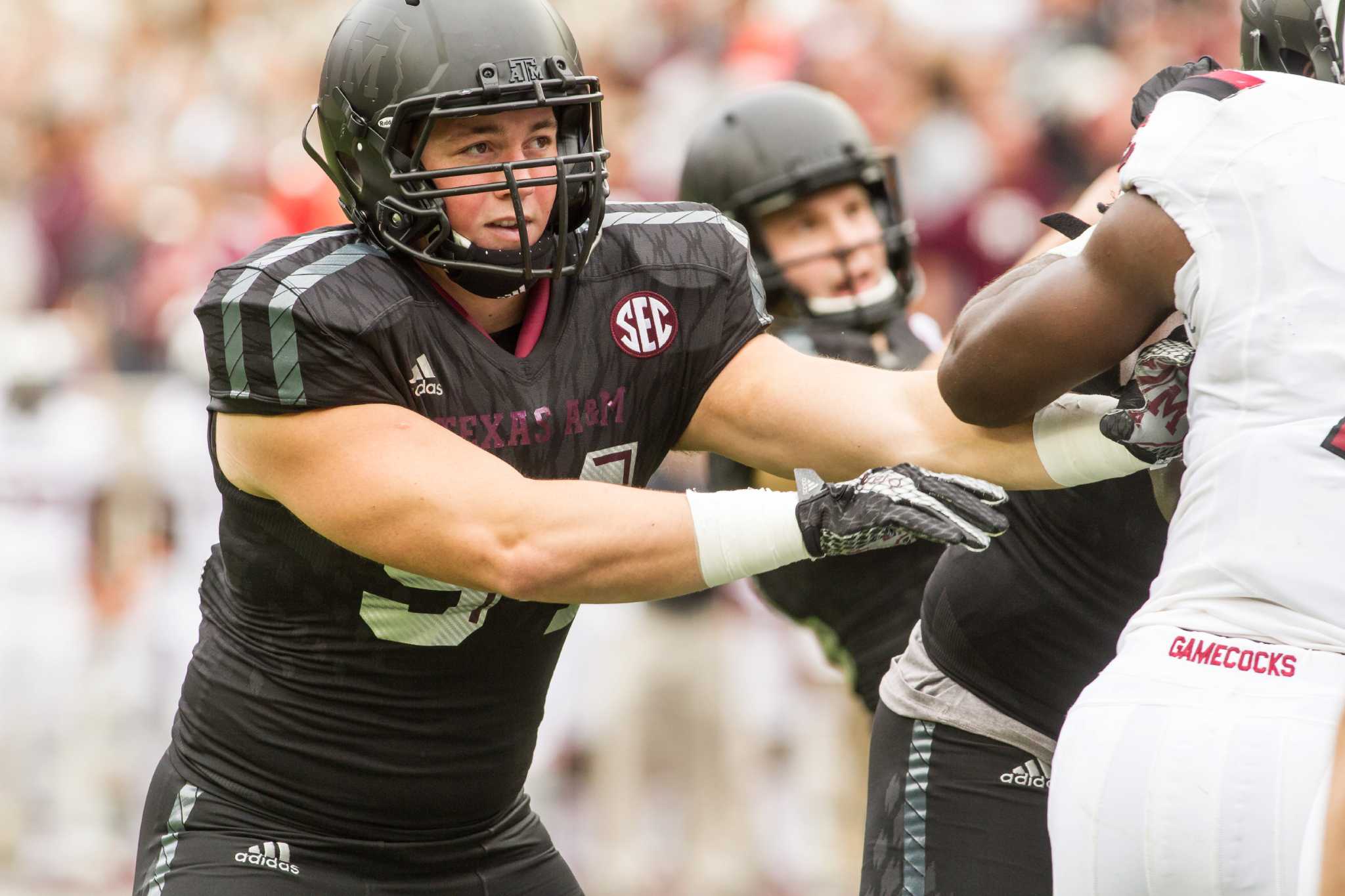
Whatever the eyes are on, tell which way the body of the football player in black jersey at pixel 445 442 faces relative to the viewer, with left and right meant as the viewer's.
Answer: facing the viewer and to the right of the viewer

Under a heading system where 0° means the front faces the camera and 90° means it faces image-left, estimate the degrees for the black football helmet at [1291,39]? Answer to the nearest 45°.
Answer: approximately 270°

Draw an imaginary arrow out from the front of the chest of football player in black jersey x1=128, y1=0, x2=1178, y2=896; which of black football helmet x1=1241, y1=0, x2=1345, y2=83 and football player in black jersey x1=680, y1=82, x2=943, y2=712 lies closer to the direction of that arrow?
the black football helmet

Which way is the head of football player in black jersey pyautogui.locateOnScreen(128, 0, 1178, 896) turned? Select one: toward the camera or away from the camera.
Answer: toward the camera

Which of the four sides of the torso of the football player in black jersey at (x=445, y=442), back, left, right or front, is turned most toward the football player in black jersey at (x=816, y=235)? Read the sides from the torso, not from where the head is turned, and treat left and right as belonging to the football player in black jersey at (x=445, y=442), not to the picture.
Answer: left

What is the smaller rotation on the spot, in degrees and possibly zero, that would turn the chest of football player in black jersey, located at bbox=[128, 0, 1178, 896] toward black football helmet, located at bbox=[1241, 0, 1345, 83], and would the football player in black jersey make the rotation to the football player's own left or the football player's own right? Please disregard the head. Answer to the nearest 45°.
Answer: approximately 45° to the football player's own left

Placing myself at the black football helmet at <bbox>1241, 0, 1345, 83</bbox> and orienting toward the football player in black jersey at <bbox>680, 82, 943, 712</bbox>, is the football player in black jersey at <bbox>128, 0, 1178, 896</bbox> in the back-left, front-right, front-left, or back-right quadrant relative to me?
front-left
